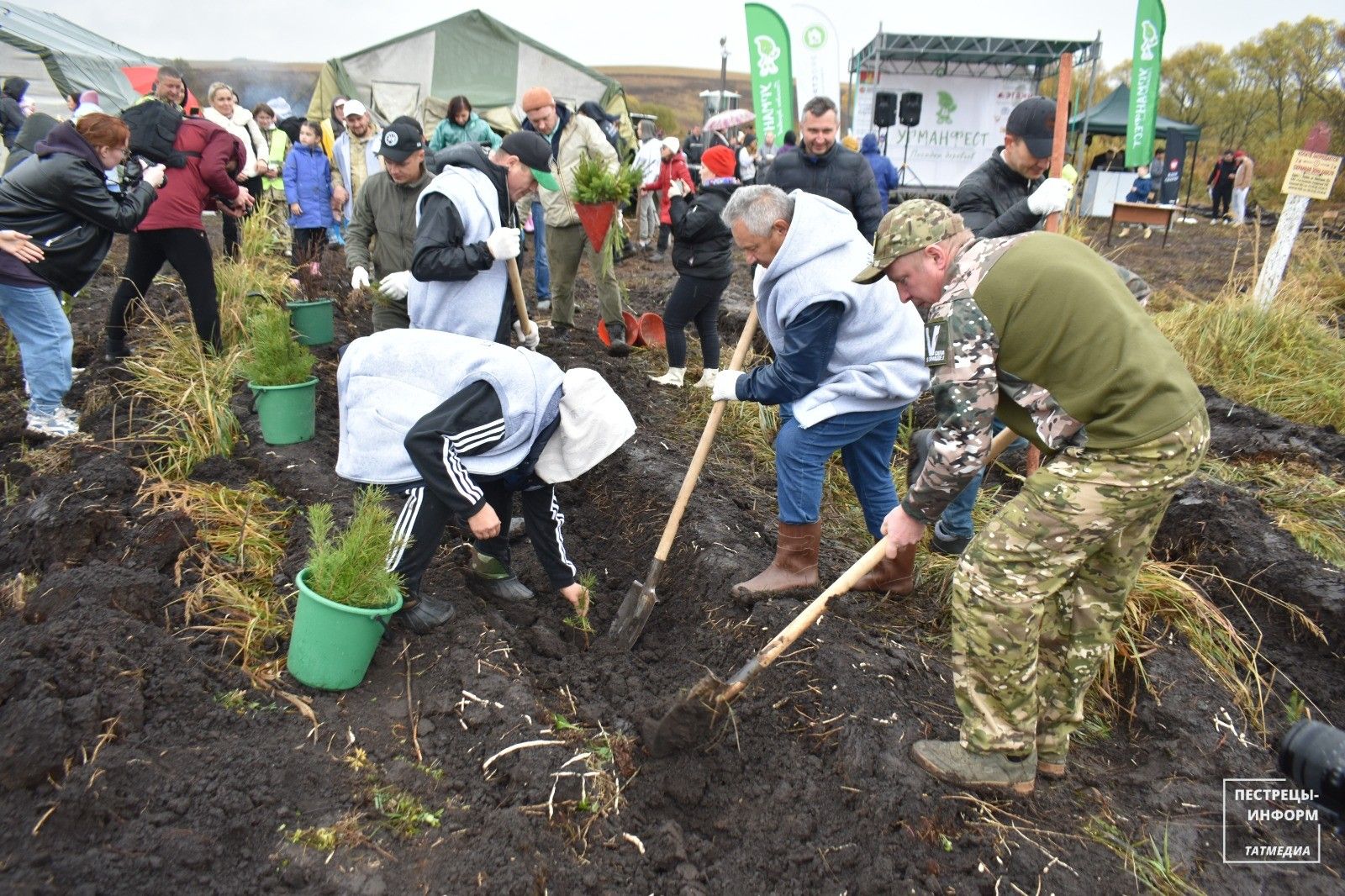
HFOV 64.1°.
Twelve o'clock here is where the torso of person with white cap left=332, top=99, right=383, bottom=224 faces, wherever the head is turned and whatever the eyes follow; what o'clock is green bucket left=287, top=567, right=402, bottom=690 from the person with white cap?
The green bucket is roughly at 12 o'clock from the person with white cap.

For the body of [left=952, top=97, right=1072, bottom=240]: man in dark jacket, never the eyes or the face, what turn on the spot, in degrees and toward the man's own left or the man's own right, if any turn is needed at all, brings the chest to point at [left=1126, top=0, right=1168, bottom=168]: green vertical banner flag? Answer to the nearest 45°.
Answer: approximately 135° to the man's own left

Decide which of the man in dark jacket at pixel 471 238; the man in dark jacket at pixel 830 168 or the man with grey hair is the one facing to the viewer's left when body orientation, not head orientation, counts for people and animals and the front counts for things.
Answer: the man with grey hair

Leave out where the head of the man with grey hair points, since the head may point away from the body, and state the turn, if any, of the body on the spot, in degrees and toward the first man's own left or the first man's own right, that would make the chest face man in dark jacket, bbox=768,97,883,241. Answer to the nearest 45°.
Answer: approximately 90° to the first man's own right

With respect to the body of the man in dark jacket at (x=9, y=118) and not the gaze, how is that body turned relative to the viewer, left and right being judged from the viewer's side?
facing to the right of the viewer

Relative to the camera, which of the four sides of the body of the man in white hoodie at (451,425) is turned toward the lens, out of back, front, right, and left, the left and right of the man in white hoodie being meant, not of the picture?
right

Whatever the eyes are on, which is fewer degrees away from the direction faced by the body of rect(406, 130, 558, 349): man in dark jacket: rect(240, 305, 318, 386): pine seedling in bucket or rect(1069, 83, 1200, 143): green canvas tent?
the green canvas tent

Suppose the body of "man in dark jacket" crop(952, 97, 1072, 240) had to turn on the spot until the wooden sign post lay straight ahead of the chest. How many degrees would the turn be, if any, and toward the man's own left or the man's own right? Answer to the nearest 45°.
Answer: approximately 90° to the man's own left

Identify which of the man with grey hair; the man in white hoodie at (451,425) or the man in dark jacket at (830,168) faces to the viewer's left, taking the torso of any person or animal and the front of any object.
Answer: the man with grey hair

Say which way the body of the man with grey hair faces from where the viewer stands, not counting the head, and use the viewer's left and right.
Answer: facing to the left of the viewer

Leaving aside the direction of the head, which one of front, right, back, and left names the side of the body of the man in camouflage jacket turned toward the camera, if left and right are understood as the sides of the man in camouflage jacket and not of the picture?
left
